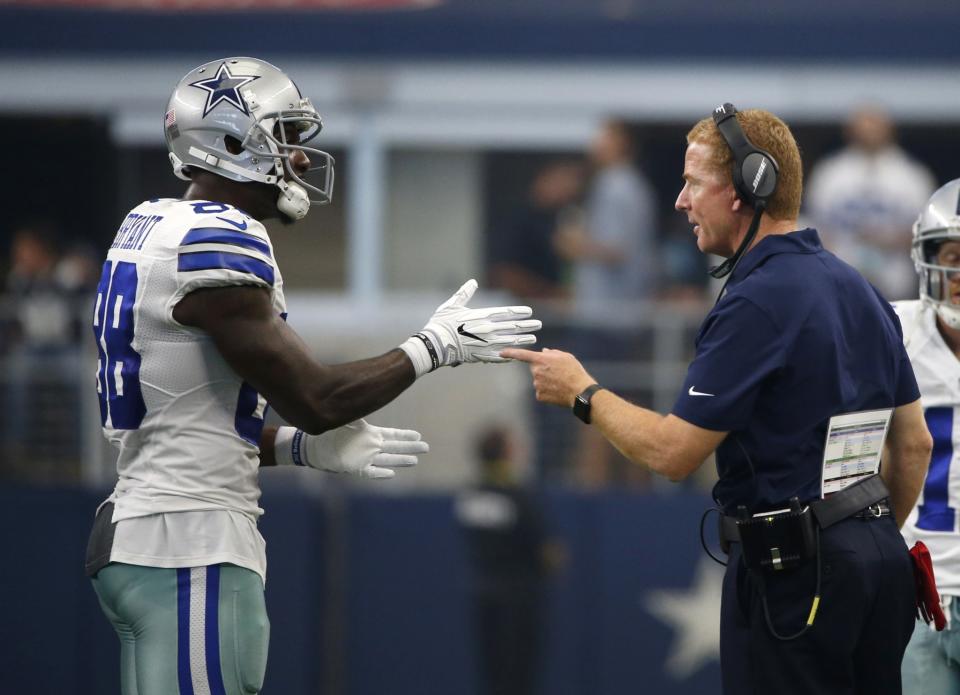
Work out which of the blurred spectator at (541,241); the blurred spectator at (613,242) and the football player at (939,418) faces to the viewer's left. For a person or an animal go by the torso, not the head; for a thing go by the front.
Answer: the blurred spectator at (613,242)

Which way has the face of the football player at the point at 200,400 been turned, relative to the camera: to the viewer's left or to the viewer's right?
to the viewer's right

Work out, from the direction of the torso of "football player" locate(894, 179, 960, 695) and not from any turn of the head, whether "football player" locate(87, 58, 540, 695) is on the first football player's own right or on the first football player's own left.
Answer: on the first football player's own right

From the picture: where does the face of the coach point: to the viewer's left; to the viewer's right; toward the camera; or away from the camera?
to the viewer's left

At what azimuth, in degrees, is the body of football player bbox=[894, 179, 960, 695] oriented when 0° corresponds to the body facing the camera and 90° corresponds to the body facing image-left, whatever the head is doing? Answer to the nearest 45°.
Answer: approximately 0°

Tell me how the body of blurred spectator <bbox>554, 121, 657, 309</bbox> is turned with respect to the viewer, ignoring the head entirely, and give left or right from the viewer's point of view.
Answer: facing to the left of the viewer

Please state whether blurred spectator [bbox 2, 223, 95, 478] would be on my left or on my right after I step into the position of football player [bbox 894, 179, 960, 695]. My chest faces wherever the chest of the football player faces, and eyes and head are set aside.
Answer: on my right

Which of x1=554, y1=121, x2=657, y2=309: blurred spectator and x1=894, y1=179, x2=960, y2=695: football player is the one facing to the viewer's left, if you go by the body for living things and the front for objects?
the blurred spectator
